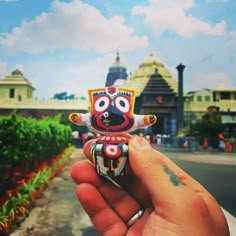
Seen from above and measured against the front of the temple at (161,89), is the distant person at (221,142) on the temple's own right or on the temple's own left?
on the temple's own left

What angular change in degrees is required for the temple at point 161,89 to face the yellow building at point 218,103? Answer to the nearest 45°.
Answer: approximately 90° to its left

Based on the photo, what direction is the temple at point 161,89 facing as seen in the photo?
toward the camera

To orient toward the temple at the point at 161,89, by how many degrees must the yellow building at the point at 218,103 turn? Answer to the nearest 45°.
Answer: approximately 90° to its right

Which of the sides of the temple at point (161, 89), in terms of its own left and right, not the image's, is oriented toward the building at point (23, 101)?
right
